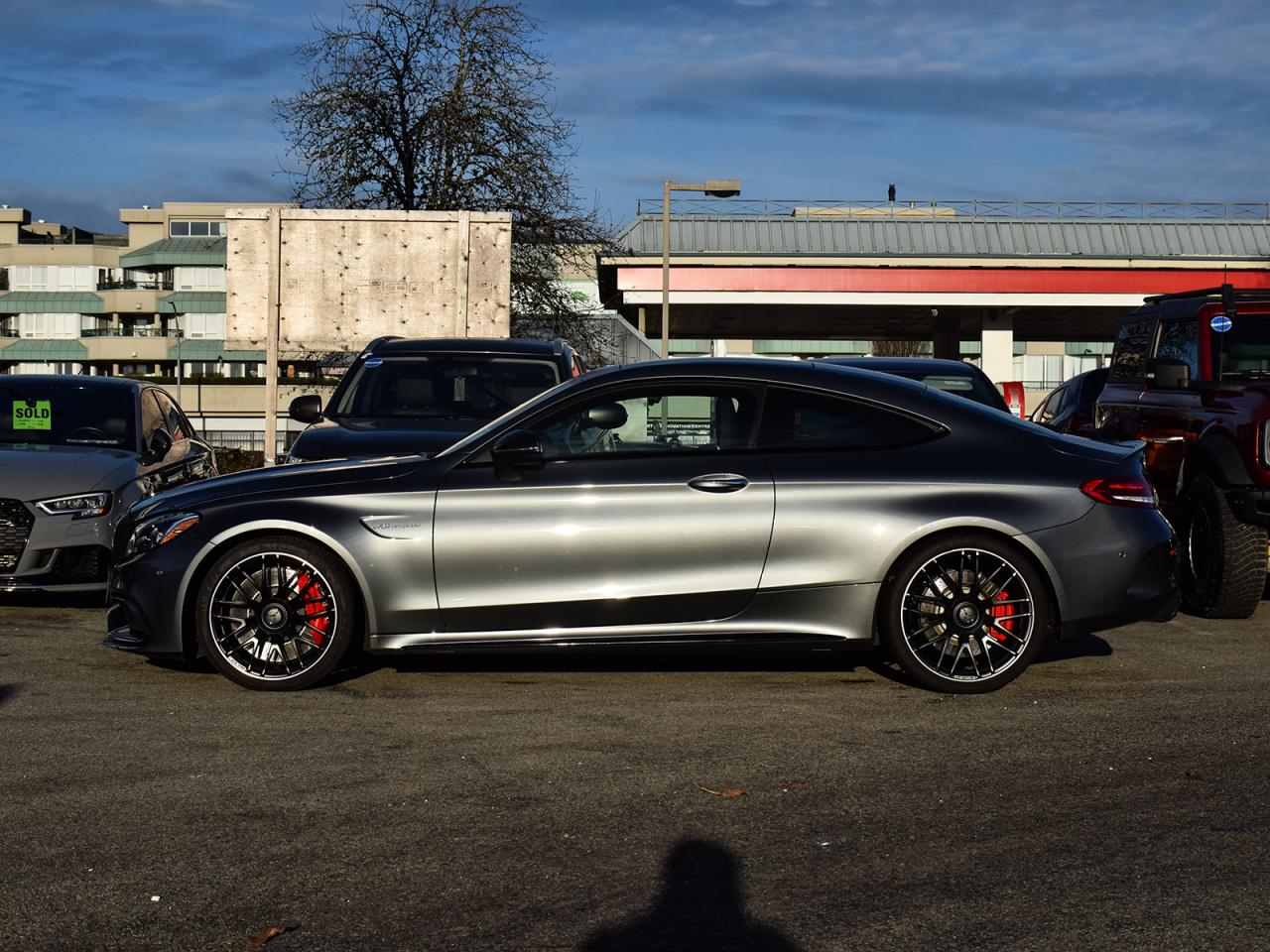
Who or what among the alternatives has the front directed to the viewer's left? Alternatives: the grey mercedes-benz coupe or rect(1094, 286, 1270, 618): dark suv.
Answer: the grey mercedes-benz coupe

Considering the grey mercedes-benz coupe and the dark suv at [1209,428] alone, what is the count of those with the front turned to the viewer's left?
1

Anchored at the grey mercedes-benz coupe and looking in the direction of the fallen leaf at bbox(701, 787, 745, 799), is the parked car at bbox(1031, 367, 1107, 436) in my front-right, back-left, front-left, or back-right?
back-left

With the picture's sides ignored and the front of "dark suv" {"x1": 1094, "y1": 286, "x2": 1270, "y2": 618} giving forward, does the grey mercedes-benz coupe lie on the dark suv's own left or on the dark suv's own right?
on the dark suv's own right

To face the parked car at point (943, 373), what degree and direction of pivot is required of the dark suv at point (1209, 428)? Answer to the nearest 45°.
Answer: approximately 180°

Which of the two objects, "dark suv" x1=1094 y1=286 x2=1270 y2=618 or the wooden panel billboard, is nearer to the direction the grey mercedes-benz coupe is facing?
the wooden panel billboard

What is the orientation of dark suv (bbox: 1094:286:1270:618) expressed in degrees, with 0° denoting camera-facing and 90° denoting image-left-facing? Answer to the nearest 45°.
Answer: approximately 315°

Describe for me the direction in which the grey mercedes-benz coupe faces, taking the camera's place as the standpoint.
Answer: facing to the left of the viewer
